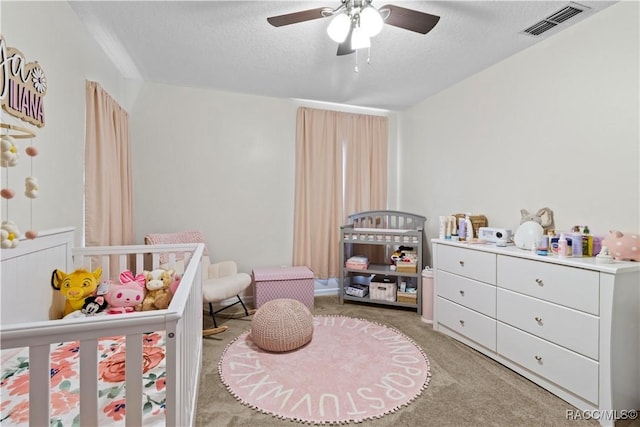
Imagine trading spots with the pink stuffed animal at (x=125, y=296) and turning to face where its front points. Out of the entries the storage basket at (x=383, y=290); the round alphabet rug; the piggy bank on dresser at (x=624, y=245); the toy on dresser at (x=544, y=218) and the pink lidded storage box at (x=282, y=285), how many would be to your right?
0

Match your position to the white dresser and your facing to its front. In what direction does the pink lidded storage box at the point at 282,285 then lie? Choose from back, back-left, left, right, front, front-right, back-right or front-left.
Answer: front-right

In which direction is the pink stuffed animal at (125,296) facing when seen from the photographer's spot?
facing the viewer

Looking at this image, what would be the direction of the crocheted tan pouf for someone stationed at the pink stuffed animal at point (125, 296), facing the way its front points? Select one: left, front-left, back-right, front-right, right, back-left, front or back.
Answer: left

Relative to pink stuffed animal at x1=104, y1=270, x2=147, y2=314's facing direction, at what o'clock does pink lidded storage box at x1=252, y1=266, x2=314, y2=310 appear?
The pink lidded storage box is roughly at 8 o'clock from the pink stuffed animal.

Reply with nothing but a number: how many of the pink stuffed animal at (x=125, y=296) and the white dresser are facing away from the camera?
0

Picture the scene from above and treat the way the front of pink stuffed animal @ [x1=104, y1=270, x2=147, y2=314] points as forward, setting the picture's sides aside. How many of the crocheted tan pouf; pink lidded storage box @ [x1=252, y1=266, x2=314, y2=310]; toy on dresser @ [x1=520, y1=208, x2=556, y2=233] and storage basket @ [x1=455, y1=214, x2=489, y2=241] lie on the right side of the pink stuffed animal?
0

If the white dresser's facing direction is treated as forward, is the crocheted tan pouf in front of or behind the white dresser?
in front

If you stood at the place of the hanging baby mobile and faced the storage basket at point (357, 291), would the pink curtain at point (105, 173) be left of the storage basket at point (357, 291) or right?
left

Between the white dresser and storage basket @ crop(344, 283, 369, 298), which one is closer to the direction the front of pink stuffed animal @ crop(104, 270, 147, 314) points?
the white dresser

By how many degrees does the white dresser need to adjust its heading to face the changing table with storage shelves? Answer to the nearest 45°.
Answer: approximately 90° to its right

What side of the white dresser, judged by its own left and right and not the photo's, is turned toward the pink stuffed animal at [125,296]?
front

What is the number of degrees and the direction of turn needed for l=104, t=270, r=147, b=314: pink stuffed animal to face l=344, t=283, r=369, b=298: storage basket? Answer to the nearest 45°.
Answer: approximately 90° to its left

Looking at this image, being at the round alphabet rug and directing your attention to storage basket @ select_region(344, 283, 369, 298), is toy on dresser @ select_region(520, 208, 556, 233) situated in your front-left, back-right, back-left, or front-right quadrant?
front-right

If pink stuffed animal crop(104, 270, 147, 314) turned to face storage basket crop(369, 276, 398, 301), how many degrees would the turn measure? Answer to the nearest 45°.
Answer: approximately 90° to its left

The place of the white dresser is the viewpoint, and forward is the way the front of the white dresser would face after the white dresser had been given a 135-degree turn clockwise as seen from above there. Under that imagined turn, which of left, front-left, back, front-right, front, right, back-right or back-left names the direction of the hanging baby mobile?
back-left

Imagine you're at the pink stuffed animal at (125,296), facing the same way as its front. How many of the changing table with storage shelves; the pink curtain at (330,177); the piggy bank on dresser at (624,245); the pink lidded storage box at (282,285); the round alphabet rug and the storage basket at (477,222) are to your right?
0

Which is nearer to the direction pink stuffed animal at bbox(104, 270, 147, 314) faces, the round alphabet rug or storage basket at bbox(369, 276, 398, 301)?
the round alphabet rug

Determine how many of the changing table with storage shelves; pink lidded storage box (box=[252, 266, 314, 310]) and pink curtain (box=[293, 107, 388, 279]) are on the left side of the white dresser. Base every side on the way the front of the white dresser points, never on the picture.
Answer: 0

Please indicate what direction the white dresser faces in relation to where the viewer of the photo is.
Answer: facing the viewer and to the left of the viewer

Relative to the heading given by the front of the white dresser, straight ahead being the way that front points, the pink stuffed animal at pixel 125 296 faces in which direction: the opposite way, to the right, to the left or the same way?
to the left

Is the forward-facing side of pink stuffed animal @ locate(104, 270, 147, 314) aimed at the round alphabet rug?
no
